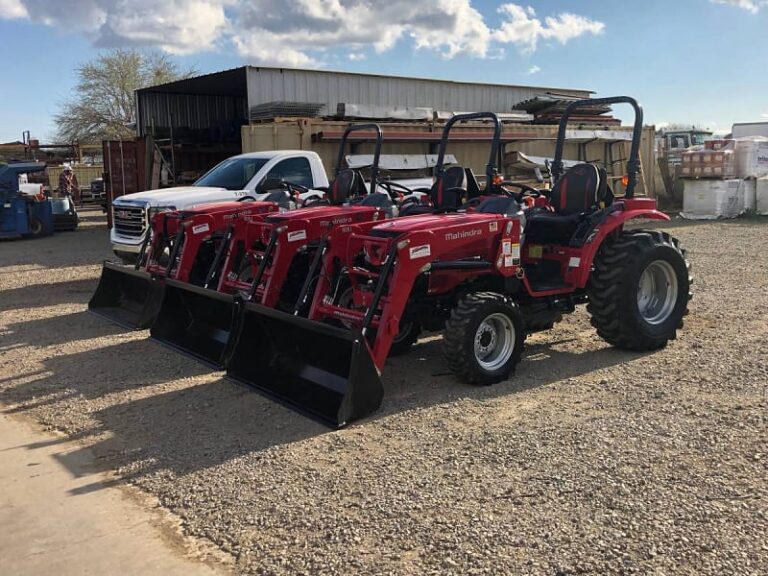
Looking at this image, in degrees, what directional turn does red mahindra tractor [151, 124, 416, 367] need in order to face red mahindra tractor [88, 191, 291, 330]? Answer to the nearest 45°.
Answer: approximately 90° to its right

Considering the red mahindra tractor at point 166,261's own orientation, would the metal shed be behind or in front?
behind

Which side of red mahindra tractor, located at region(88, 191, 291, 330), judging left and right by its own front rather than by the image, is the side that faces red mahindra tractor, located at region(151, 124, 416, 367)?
left

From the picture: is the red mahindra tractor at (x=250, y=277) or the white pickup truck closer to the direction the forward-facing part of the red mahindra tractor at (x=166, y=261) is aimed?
the red mahindra tractor

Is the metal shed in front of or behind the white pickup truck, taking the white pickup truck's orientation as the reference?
behind
